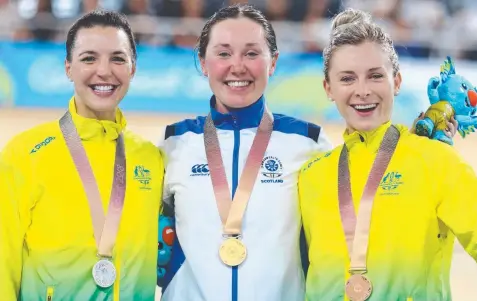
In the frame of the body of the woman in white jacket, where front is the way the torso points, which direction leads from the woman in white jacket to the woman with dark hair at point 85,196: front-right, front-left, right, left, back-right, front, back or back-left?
right

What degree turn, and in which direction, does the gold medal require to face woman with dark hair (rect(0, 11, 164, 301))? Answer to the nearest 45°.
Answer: approximately 90° to its right

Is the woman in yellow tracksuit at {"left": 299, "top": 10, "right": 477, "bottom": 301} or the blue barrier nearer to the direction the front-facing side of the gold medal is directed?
the woman in yellow tracksuit

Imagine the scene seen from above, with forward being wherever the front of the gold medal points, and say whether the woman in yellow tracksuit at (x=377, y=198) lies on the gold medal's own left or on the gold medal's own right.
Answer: on the gold medal's own left

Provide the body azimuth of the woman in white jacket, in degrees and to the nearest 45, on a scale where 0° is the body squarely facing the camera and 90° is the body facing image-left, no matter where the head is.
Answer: approximately 0°

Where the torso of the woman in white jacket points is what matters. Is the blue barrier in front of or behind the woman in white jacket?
behind

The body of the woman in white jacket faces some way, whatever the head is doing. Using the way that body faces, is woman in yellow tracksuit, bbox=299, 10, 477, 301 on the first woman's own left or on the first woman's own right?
on the first woman's own left

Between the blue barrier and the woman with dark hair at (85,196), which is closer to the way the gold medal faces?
the woman with dark hair

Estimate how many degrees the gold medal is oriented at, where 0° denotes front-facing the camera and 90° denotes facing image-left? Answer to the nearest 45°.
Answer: approximately 0°

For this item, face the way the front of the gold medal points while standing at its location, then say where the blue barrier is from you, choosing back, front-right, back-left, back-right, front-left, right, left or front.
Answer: back
